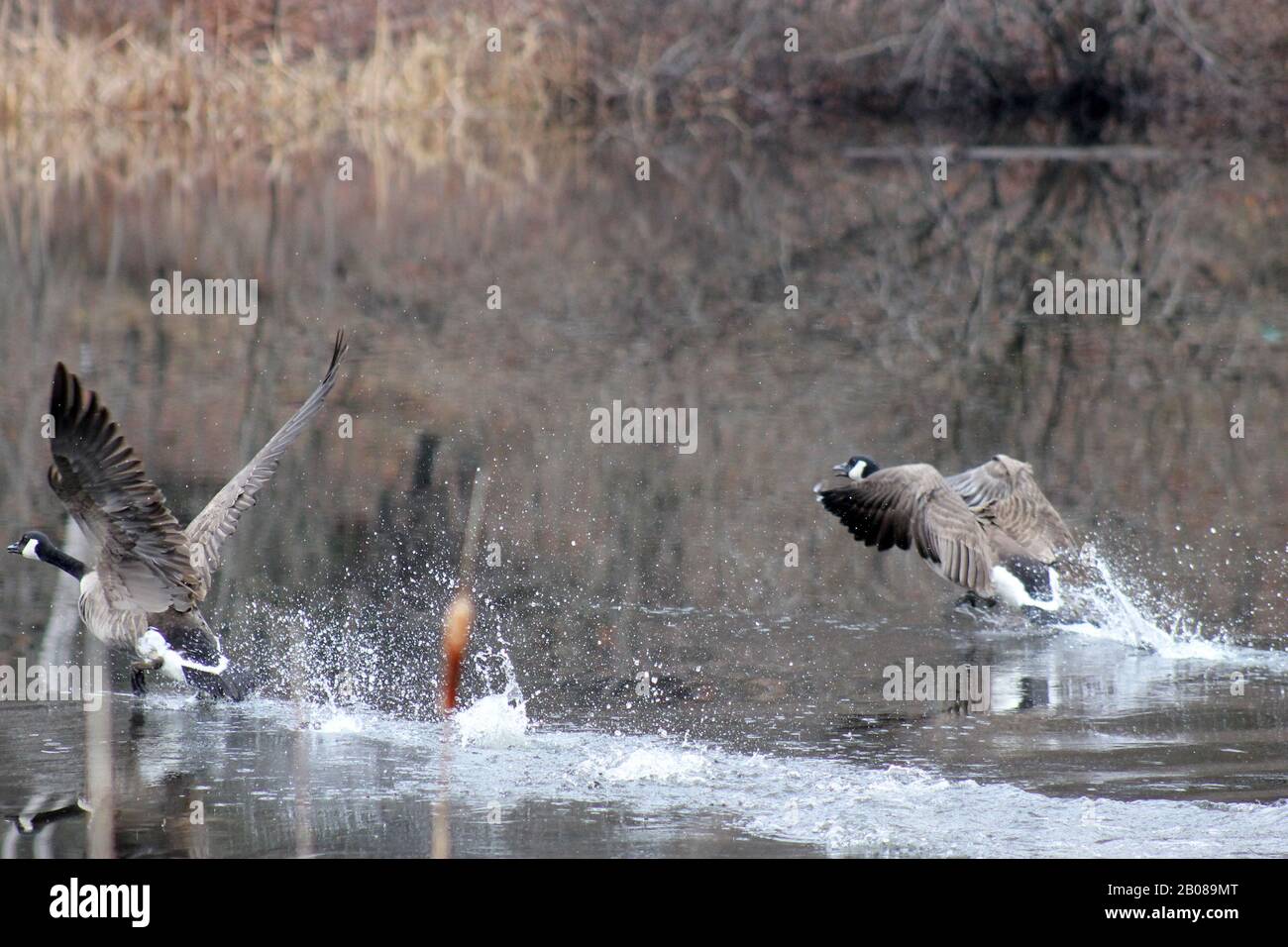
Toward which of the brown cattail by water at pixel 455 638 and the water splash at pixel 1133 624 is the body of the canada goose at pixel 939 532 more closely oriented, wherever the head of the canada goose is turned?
the brown cattail by water

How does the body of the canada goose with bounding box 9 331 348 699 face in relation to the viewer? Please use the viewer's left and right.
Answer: facing away from the viewer and to the left of the viewer

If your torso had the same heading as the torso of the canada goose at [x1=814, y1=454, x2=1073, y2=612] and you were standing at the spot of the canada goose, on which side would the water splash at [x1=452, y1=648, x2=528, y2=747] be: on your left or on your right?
on your left

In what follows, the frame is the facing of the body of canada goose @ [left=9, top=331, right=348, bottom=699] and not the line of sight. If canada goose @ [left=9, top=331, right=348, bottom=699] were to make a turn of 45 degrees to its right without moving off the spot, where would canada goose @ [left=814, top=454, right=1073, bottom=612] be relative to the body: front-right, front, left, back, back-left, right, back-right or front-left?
right

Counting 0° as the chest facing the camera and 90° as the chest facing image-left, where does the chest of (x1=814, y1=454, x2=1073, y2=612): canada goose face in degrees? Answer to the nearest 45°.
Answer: approximately 135°
